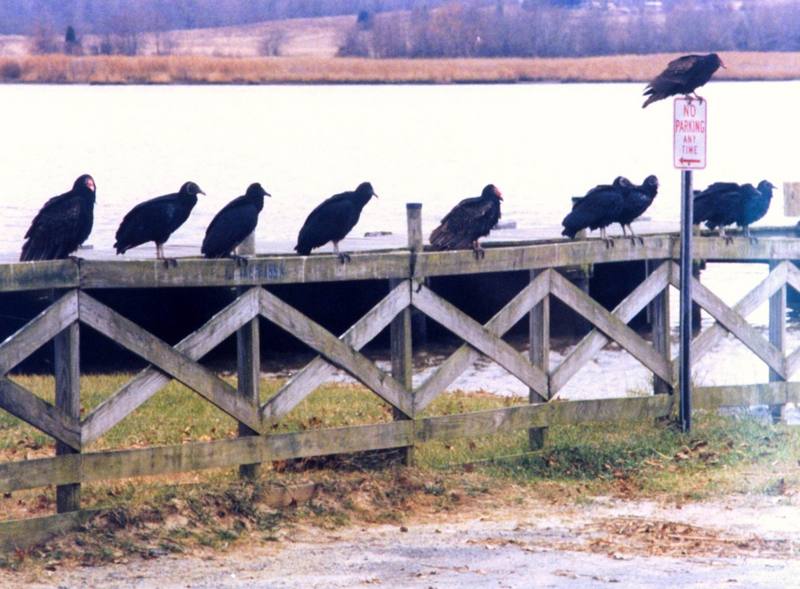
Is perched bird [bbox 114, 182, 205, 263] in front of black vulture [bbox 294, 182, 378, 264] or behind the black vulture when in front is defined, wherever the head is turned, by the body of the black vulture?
behind

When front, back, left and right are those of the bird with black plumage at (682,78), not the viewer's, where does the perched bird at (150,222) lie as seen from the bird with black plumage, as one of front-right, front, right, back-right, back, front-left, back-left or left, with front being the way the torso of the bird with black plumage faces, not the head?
back-right

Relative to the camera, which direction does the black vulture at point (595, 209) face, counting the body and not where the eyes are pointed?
to the viewer's right

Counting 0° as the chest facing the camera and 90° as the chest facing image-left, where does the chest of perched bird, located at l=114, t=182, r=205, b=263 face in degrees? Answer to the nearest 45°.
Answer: approximately 270°

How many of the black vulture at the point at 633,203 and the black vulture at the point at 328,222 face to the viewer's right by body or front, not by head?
2

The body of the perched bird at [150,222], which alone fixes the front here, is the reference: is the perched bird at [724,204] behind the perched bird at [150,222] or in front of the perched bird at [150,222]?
in front

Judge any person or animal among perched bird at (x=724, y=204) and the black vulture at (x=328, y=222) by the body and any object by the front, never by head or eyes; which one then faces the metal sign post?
the black vulture

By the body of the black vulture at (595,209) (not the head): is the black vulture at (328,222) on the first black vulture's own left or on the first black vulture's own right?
on the first black vulture's own right

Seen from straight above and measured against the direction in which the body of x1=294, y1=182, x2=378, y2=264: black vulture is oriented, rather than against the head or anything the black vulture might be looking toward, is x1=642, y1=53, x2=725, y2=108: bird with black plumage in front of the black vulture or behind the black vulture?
in front

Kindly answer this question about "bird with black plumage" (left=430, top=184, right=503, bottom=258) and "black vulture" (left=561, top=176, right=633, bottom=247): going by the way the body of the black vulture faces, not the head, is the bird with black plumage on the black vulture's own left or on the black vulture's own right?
on the black vulture's own right

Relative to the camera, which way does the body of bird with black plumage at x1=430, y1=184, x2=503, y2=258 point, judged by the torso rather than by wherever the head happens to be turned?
to the viewer's right

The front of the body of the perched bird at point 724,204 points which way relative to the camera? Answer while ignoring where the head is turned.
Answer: to the viewer's right

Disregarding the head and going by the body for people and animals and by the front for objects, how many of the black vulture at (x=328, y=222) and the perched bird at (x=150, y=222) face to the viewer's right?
2

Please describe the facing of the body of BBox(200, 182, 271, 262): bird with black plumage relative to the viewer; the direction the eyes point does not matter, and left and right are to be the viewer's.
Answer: facing to the right of the viewer
